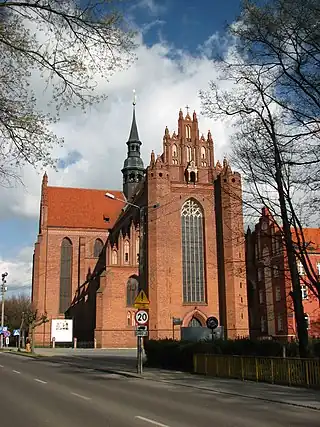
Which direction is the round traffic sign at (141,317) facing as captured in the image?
toward the camera

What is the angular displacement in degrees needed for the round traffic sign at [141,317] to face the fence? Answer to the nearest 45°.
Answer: approximately 45° to its left

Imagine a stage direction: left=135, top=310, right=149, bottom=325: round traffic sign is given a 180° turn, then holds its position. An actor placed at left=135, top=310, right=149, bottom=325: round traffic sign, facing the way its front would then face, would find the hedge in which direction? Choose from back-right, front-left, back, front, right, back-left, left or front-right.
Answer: right
